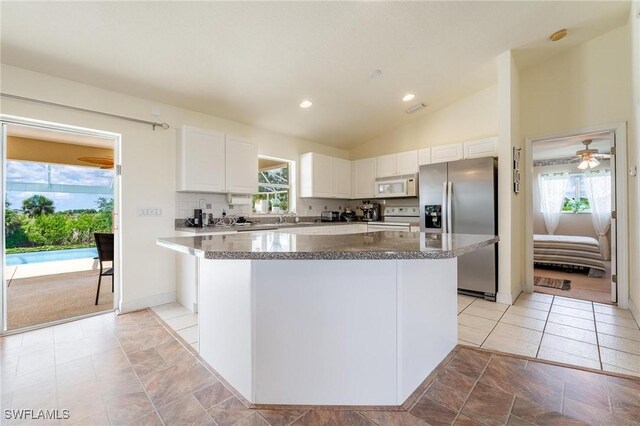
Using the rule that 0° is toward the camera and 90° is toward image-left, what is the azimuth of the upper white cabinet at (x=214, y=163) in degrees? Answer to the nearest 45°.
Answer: approximately 315°

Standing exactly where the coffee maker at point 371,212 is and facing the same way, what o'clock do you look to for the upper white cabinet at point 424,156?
The upper white cabinet is roughly at 9 o'clock from the coffee maker.

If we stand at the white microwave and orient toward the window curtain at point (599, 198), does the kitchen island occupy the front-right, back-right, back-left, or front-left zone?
back-right

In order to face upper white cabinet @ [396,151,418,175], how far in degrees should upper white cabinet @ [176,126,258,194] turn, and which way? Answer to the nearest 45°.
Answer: approximately 45° to its left

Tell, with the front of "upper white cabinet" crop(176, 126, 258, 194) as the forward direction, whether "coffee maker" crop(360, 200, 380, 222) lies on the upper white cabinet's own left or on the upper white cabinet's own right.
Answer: on the upper white cabinet's own left

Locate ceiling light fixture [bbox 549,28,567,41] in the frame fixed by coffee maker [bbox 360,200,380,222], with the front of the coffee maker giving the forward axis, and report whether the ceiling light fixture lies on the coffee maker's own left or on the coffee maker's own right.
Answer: on the coffee maker's own left

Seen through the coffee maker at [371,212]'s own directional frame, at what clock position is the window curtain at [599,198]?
The window curtain is roughly at 7 o'clock from the coffee maker.

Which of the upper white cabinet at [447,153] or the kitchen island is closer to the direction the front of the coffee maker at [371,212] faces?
the kitchen island

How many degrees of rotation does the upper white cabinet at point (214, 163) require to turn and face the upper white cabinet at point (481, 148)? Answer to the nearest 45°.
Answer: approximately 45° to its left
